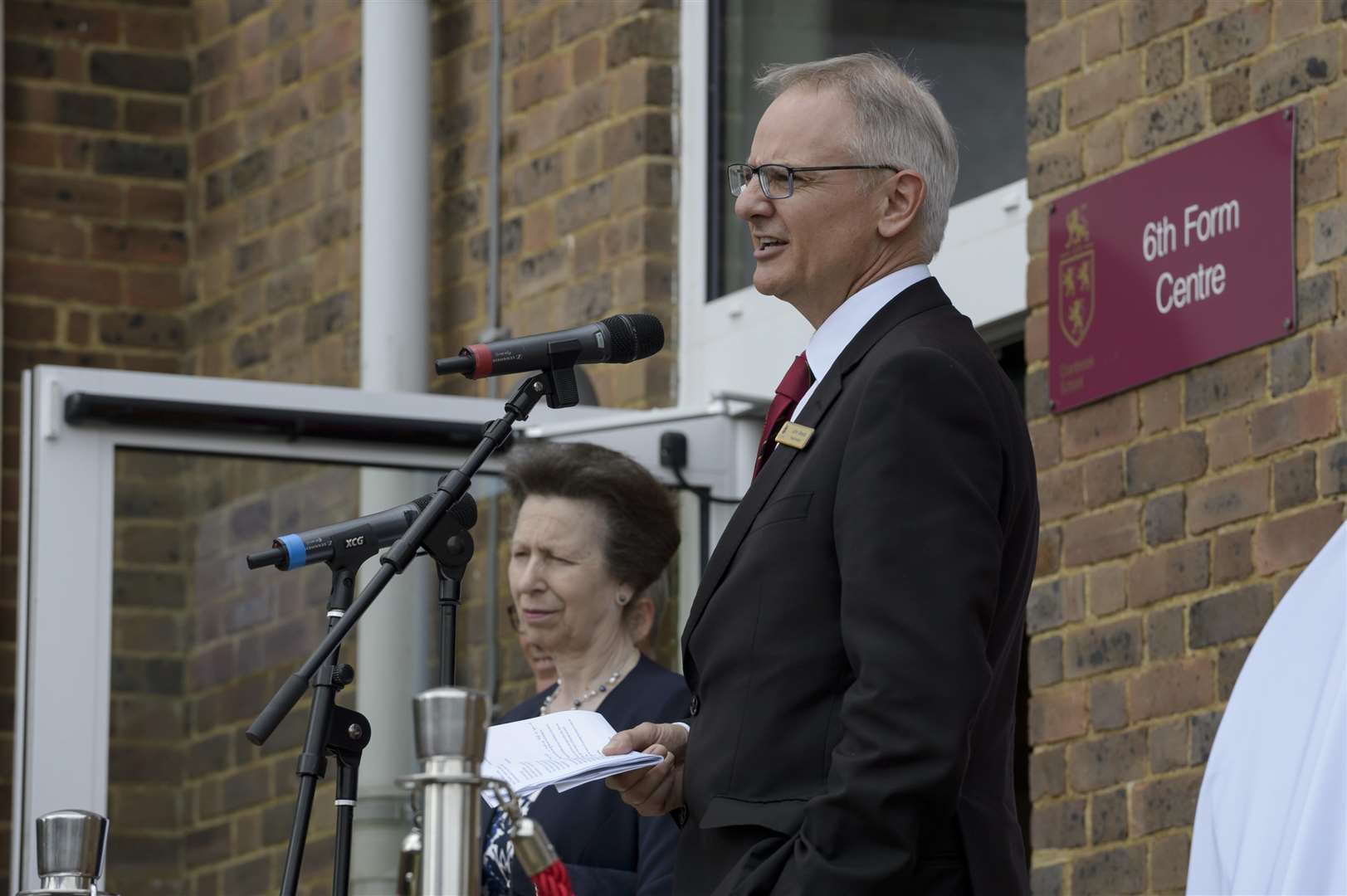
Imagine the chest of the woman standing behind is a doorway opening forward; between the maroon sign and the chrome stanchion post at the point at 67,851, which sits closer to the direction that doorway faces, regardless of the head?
the chrome stanchion post

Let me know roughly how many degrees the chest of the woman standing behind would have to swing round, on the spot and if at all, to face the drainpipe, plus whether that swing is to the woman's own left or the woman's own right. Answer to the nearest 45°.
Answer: approximately 135° to the woman's own right

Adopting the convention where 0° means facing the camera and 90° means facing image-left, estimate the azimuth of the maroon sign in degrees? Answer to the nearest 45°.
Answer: approximately 45°

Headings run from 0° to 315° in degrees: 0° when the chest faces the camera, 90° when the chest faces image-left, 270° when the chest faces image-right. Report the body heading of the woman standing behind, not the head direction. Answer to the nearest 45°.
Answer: approximately 45°

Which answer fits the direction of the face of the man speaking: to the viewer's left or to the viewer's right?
to the viewer's left

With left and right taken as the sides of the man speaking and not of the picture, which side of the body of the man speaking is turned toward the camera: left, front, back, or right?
left

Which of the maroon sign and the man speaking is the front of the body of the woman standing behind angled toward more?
the man speaking

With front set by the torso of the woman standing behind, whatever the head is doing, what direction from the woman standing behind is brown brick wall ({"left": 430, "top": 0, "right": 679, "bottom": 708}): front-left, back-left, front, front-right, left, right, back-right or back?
back-right
